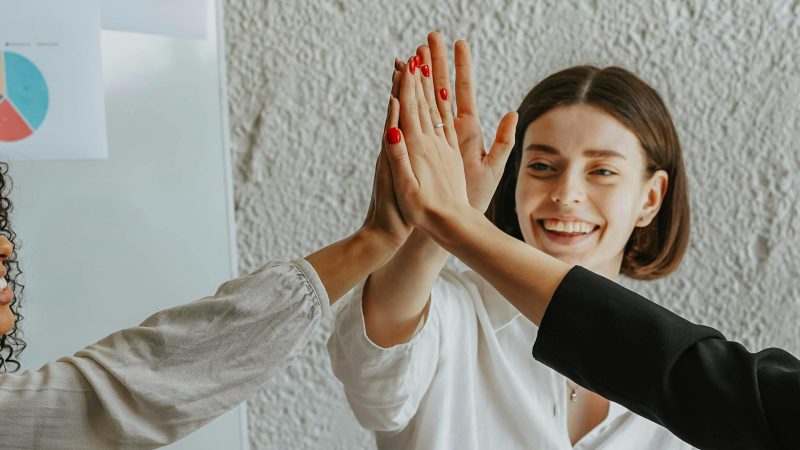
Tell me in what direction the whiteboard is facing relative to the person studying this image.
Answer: facing the viewer

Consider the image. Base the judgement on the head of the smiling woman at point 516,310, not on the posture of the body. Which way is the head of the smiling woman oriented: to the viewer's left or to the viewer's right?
to the viewer's left

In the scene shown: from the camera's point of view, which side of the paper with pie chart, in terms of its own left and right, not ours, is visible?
front

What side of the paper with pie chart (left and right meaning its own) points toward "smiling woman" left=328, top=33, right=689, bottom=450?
left
